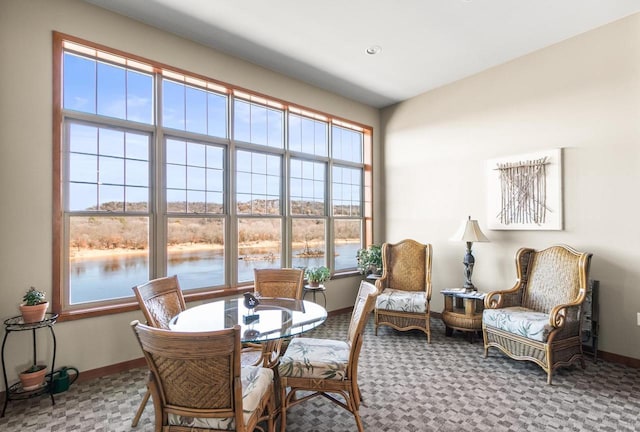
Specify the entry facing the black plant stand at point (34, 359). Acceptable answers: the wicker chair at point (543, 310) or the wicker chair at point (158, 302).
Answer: the wicker chair at point (543, 310)

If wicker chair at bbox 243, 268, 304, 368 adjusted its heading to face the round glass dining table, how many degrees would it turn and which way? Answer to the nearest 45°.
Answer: approximately 45° to its left

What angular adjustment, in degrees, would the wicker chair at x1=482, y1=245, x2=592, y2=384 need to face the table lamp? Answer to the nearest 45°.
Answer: approximately 90° to its right

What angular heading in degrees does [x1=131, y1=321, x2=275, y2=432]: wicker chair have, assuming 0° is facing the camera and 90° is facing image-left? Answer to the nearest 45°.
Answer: approximately 225°

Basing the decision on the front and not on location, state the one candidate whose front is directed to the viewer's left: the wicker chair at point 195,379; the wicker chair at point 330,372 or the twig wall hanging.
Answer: the wicker chair at point 330,372

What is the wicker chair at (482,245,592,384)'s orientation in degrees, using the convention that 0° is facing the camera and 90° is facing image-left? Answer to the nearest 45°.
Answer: approximately 45°

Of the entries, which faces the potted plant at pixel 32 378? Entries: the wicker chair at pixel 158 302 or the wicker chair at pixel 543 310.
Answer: the wicker chair at pixel 543 310

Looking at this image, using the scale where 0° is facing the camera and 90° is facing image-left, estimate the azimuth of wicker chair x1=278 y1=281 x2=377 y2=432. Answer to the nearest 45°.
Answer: approximately 90°

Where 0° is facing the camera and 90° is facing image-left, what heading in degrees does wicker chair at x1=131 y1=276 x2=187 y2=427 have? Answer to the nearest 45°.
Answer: approximately 315°
